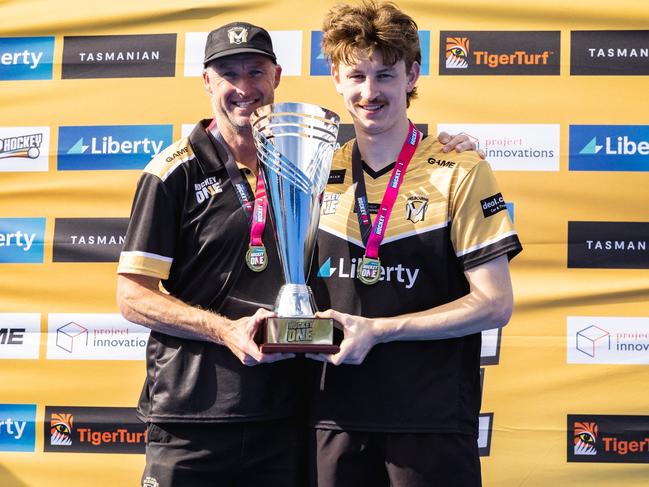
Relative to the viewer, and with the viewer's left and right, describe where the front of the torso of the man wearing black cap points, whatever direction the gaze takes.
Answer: facing the viewer and to the right of the viewer
